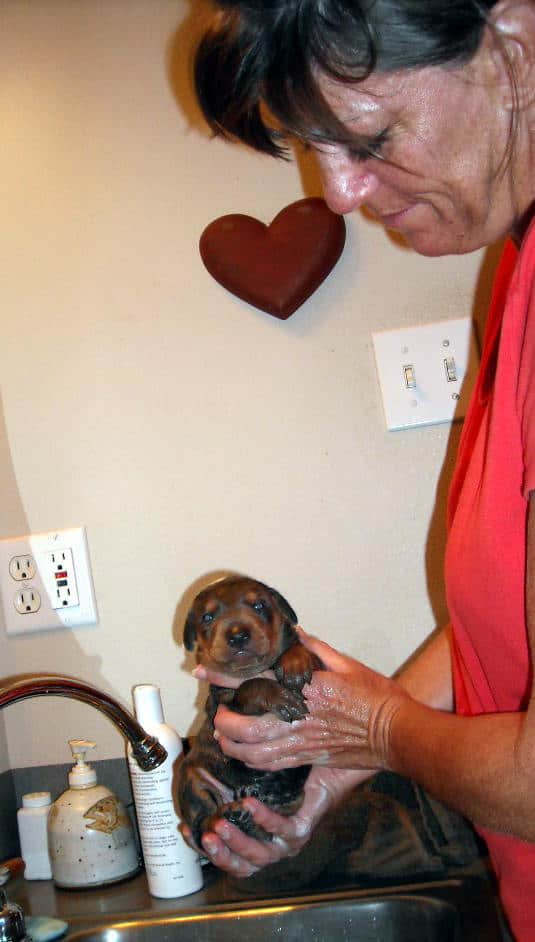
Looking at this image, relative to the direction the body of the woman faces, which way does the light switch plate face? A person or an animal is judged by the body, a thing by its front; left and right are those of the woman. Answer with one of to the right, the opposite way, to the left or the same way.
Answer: to the left

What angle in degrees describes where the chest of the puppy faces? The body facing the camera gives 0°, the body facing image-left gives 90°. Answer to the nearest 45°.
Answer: approximately 0°

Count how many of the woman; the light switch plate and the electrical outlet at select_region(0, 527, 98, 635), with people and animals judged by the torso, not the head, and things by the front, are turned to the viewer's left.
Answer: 1

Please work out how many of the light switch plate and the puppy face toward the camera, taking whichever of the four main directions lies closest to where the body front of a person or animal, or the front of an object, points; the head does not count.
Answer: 2

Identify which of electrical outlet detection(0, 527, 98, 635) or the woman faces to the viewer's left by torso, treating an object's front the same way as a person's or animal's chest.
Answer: the woman

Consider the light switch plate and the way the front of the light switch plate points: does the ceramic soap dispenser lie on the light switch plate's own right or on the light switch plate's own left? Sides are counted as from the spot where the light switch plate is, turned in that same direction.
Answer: on the light switch plate's own right

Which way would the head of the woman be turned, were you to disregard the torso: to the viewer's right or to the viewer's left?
to the viewer's left

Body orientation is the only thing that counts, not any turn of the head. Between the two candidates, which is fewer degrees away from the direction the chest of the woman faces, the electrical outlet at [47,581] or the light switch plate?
the electrical outlet

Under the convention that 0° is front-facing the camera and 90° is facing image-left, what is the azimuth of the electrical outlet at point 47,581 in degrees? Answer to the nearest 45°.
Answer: approximately 0°

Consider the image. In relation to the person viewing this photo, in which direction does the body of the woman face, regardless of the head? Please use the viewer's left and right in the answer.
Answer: facing to the left of the viewer
